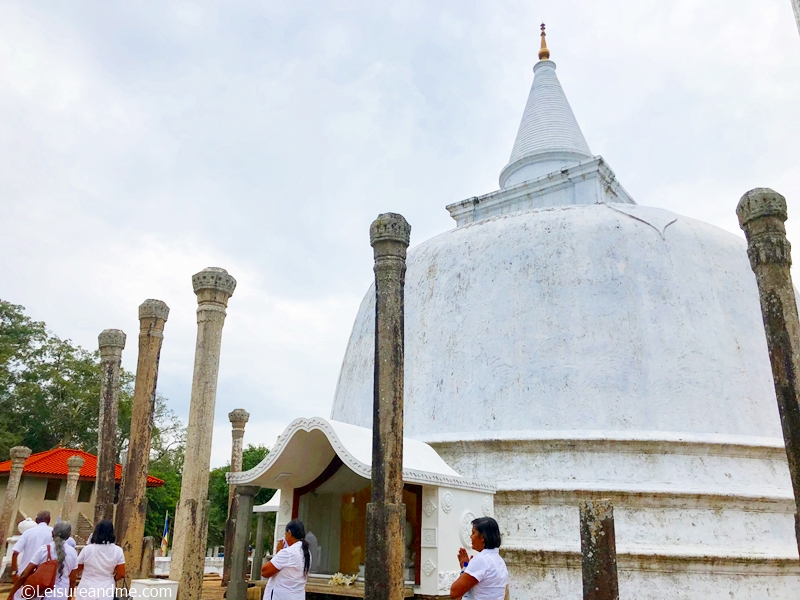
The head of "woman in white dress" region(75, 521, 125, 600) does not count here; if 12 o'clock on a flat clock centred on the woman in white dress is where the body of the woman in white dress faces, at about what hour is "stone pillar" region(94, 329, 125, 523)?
The stone pillar is roughly at 12 o'clock from the woman in white dress.

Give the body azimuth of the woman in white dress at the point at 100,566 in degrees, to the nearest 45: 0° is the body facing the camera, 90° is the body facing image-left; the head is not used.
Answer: approximately 180°

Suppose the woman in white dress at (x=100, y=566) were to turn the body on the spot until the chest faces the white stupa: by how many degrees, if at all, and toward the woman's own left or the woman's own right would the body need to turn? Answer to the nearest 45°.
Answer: approximately 90° to the woman's own right

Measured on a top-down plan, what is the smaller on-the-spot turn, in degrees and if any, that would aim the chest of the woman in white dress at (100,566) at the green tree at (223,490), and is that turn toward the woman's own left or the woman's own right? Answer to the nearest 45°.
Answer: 0° — they already face it

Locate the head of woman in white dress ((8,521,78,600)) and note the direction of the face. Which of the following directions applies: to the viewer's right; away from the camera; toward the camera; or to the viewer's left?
away from the camera

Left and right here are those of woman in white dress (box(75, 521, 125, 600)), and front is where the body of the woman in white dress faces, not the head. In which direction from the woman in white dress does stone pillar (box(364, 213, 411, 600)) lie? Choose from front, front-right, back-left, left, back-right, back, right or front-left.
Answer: right

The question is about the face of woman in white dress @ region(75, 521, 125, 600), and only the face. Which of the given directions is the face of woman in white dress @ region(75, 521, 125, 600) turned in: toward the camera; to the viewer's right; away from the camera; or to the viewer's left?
away from the camera

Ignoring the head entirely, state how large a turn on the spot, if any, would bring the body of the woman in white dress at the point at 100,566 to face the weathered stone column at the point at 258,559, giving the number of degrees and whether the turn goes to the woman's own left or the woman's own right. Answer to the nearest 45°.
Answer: approximately 45° to the woman's own right

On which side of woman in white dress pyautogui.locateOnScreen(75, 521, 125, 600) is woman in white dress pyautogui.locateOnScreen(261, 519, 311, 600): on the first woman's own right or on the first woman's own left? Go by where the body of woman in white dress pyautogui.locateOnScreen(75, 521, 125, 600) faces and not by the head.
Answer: on the first woman's own right

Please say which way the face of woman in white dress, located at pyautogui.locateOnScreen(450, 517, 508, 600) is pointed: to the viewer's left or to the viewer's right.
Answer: to the viewer's left

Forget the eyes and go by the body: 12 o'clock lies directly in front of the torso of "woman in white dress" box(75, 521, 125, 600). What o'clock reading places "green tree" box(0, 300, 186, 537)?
The green tree is roughly at 12 o'clock from the woman in white dress.
